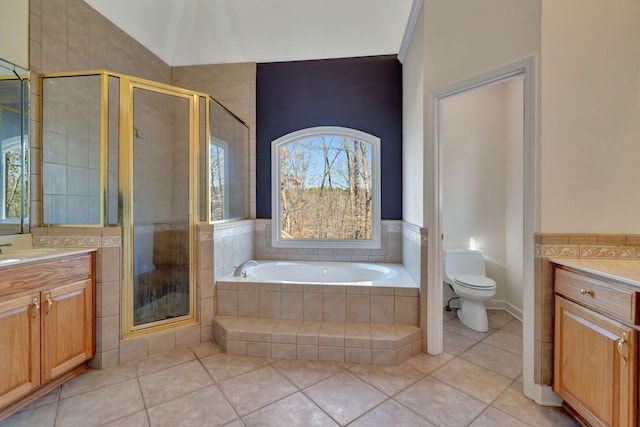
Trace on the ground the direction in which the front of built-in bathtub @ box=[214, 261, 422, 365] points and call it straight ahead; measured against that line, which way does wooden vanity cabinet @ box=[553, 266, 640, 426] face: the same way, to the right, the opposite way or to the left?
to the right

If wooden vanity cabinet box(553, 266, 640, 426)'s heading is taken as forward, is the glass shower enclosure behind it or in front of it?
in front

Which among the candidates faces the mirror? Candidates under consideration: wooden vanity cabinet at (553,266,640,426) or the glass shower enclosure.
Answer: the wooden vanity cabinet

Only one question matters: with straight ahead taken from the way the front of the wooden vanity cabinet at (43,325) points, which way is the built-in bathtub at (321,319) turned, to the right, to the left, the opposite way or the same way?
to the right

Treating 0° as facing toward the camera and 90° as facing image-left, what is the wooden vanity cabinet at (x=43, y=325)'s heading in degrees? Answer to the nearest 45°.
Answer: approximately 315°

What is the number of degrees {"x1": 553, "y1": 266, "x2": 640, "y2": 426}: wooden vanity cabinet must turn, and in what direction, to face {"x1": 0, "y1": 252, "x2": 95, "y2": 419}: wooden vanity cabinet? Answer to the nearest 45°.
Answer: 0° — it already faces it

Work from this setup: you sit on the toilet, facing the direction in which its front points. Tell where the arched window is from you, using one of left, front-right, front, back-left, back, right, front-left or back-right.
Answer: back-right

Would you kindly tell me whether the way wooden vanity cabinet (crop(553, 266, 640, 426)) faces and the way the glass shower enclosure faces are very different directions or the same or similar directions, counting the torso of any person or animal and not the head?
very different directions

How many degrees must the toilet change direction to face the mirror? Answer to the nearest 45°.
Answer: approximately 90° to its right

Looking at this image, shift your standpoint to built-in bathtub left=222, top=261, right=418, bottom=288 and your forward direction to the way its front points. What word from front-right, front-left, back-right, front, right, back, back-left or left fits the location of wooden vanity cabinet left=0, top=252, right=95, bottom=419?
front-right

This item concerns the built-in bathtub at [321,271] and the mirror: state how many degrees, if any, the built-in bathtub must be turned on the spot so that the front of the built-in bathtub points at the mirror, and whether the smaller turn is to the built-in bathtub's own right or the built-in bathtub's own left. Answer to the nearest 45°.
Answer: approximately 45° to the built-in bathtub's own right

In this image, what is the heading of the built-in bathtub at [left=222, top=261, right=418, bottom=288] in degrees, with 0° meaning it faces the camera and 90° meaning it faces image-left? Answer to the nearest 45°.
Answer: approximately 0°

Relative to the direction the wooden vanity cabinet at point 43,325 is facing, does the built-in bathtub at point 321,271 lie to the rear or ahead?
ahead
